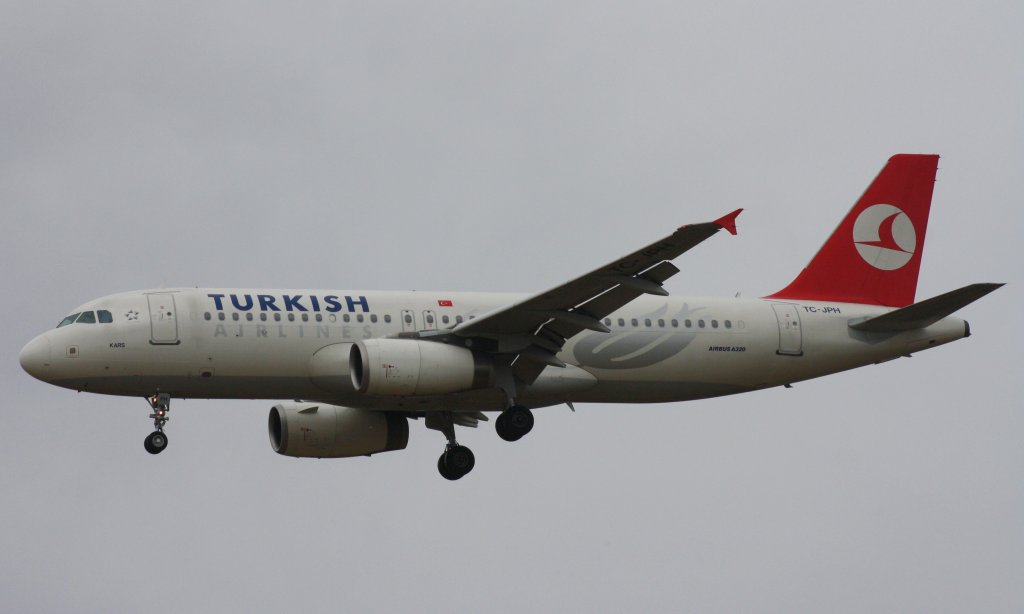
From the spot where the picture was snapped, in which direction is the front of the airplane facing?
facing to the left of the viewer
